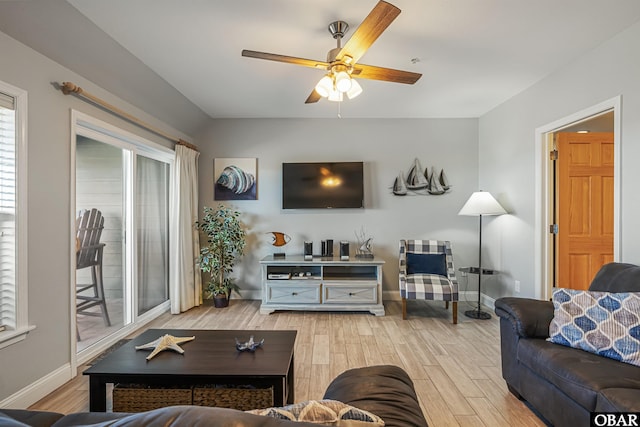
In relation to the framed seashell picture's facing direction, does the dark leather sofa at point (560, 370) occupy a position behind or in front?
in front

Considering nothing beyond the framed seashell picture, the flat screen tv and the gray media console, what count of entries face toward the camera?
3

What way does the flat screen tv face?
toward the camera

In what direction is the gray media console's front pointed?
toward the camera

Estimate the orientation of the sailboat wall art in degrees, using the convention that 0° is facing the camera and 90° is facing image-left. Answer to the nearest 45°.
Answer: approximately 0°

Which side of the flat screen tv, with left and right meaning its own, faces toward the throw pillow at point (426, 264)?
left

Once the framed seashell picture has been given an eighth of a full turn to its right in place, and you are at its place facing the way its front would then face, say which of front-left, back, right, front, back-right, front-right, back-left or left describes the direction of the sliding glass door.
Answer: front

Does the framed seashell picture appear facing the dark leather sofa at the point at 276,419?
yes

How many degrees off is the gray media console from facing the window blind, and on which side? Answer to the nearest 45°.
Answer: approximately 45° to its right

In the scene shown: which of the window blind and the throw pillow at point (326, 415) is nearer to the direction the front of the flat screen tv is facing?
the throw pillow

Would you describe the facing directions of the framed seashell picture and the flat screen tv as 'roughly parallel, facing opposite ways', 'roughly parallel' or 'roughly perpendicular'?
roughly parallel

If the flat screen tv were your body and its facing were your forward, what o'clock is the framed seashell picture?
The framed seashell picture is roughly at 3 o'clock from the flat screen tv.

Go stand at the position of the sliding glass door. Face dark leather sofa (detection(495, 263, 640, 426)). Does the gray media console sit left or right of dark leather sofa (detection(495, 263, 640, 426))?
left

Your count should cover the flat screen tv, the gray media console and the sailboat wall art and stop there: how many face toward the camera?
3

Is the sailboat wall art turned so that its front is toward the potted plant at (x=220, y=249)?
no

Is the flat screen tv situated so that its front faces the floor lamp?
no
